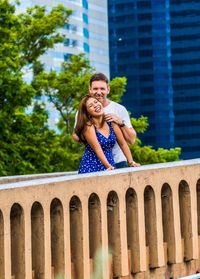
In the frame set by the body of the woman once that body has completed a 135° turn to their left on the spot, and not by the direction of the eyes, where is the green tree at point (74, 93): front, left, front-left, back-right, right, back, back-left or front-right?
front

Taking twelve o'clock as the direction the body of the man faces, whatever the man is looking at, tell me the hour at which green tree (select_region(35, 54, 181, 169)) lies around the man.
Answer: The green tree is roughly at 6 o'clock from the man.

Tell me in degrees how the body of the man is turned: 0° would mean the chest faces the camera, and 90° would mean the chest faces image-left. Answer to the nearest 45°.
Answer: approximately 0°

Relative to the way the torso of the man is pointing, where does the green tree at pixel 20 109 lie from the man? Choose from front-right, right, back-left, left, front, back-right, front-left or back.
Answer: back
